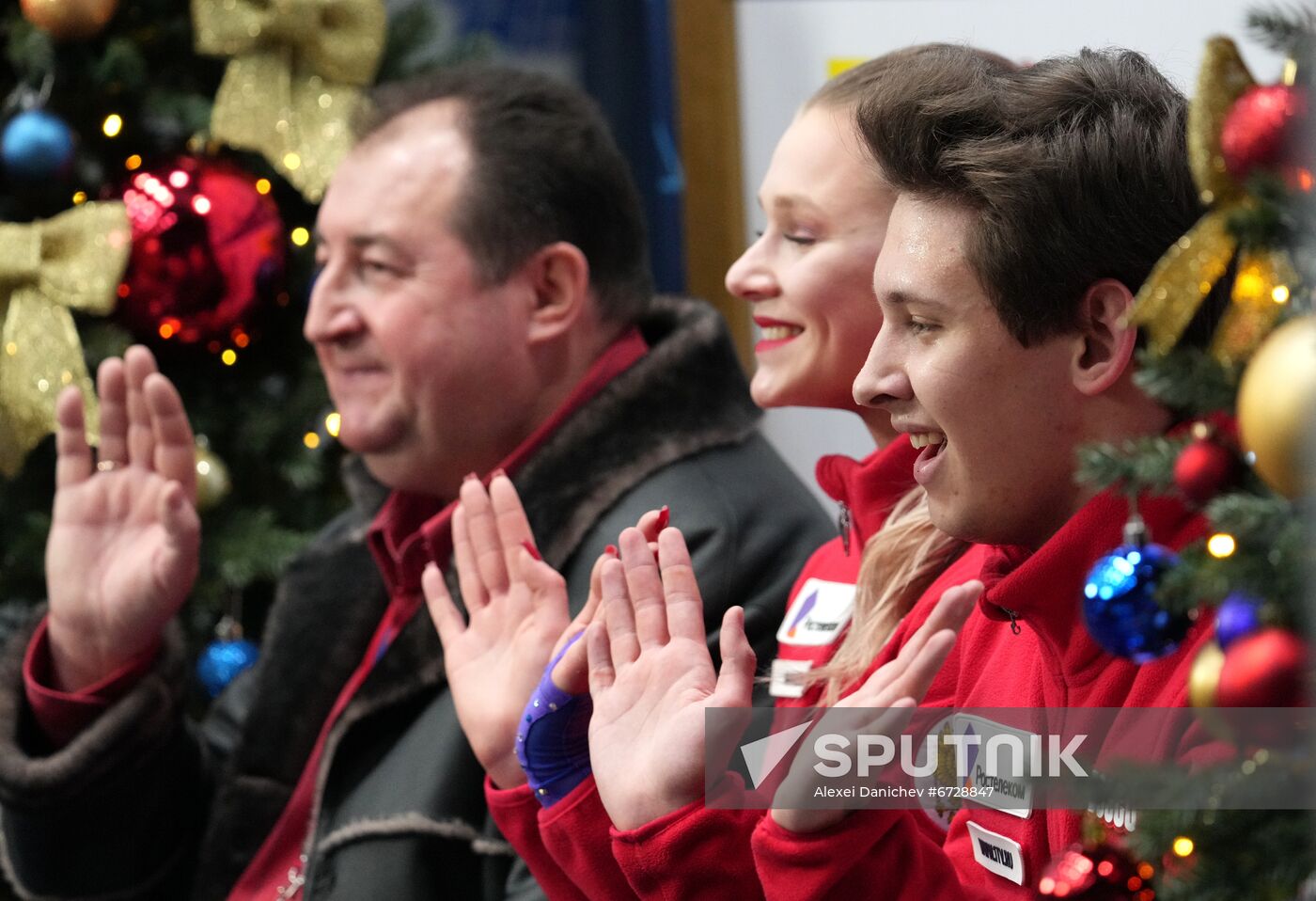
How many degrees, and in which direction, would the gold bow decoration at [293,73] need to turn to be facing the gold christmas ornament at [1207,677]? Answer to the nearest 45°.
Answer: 0° — it already faces it

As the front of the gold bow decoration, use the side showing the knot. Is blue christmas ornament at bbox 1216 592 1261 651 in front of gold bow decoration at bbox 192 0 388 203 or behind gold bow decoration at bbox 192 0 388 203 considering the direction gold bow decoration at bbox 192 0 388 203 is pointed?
in front

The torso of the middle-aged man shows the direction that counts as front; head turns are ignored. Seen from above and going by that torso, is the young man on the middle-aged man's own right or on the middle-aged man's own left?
on the middle-aged man's own left

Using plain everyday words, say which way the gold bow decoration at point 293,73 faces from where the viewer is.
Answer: facing the viewer

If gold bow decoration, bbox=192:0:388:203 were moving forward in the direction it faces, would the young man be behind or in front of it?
in front

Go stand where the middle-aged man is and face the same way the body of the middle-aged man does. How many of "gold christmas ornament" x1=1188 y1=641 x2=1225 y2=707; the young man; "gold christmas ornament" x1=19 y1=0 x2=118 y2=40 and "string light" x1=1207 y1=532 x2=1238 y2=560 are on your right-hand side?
1

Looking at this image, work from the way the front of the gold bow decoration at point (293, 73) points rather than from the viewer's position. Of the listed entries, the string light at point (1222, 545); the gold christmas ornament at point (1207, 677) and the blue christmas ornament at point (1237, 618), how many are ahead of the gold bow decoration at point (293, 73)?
3

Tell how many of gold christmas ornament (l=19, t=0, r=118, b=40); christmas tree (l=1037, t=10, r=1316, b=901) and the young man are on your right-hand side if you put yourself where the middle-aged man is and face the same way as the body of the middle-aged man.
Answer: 1
